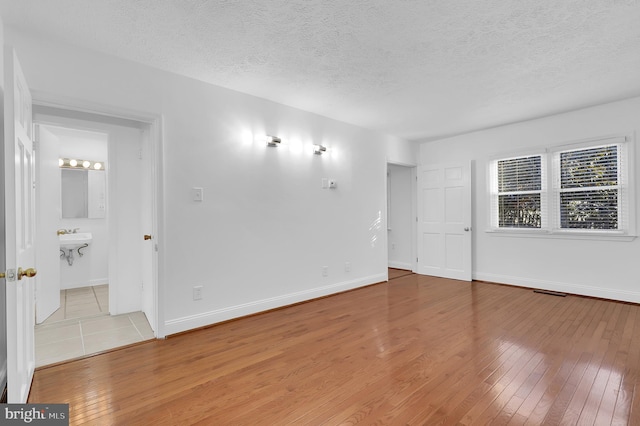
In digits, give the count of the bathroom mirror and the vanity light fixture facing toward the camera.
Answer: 2

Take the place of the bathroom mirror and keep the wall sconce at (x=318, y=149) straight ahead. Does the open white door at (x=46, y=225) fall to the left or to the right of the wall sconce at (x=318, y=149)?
right

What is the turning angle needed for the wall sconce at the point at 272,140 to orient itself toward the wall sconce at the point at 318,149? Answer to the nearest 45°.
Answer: approximately 90° to its left

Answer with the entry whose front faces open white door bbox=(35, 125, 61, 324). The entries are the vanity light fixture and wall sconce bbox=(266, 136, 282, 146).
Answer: the vanity light fixture

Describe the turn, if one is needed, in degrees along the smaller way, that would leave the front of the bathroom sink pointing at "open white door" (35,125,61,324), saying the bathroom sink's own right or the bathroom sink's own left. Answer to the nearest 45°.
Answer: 0° — it already faces it

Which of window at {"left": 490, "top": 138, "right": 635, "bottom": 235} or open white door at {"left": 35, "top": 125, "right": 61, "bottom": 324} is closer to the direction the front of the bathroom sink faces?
the open white door

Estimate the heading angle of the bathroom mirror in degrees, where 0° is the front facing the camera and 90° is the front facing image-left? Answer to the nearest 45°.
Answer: approximately 0°

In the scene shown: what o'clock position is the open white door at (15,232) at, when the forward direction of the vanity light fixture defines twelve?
The open white door is roughly at 12 o'clock from the vanity light fixture.

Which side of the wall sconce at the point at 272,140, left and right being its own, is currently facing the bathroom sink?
back

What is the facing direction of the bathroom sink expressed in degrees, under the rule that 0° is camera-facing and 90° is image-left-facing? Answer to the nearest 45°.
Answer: approximately 0°
